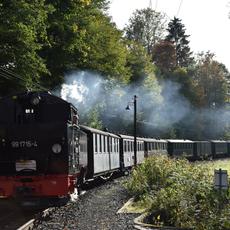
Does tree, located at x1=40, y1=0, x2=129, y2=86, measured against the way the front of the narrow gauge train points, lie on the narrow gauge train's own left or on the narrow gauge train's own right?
on the narrow gauge train's own right

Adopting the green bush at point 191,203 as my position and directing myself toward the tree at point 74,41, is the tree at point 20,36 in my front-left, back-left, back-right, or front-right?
front-left

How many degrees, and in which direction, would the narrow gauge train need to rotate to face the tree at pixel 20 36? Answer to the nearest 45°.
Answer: approximately 135° to its right

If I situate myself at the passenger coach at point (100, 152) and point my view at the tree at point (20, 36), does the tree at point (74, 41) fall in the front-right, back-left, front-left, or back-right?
front-right

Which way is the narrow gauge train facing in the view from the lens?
facing the viewer and to the left of the viewer

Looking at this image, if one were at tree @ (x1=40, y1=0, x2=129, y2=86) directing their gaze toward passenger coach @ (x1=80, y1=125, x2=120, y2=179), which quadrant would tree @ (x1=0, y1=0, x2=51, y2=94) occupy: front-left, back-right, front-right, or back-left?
front-right

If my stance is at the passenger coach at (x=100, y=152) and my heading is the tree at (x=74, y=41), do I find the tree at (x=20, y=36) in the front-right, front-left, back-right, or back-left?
front-left
